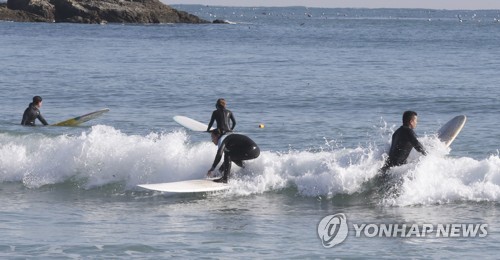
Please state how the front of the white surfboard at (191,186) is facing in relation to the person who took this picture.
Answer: facing to the left of the viewer

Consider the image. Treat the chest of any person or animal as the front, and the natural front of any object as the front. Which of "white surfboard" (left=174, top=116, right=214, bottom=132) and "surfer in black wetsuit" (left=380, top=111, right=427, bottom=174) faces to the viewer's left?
the white surfboard

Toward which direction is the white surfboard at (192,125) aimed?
to the viewer's left

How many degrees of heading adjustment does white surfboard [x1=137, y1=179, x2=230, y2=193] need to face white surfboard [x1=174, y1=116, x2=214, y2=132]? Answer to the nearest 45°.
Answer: approximately 90° to its right
